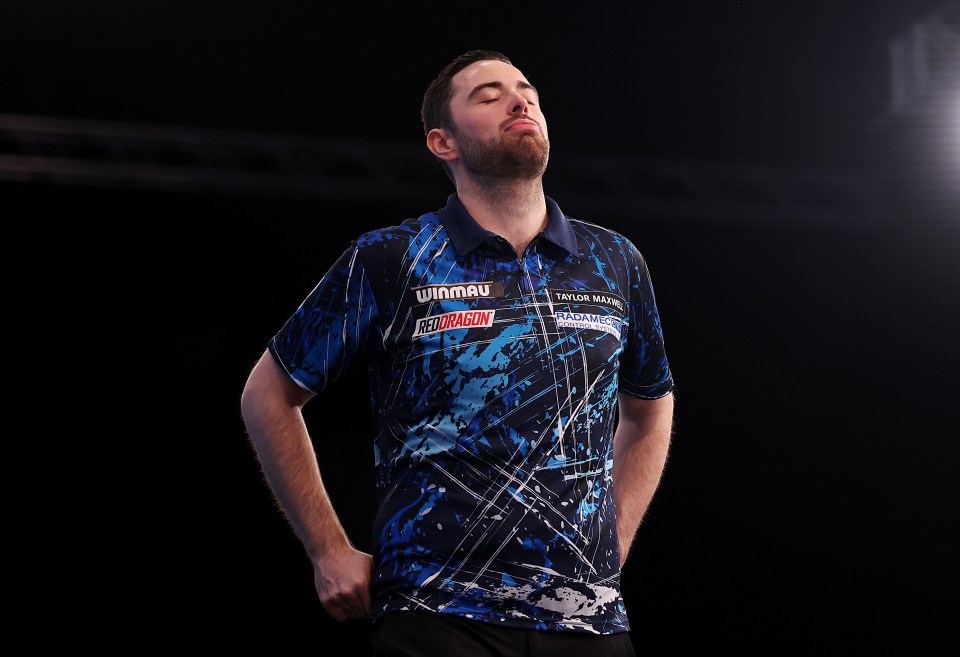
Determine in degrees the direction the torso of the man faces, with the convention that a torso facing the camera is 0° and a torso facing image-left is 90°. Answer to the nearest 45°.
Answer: approximately 315°

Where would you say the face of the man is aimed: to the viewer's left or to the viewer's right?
to the viewer's right
